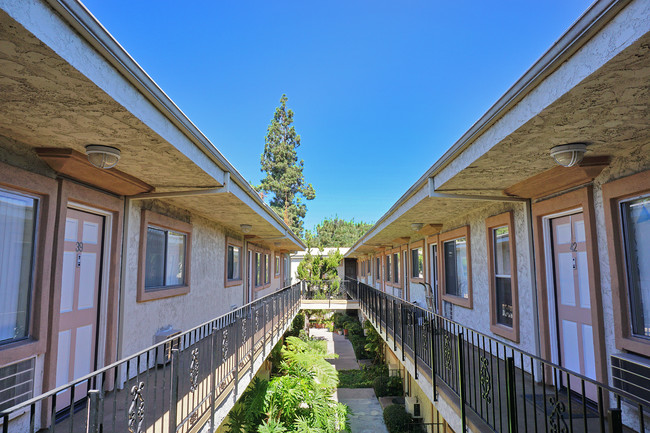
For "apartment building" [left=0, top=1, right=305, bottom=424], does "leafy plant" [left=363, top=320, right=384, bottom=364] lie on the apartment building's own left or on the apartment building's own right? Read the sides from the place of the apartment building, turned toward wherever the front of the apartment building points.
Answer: on the apartment building's own left

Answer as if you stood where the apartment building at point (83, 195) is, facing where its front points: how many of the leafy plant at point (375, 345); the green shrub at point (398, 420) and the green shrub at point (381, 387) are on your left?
3

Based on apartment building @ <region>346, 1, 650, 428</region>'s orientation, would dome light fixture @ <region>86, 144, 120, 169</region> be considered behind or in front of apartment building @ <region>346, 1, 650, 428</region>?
in front

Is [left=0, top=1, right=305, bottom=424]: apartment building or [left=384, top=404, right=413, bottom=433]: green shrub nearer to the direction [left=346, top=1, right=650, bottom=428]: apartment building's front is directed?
the apartment building

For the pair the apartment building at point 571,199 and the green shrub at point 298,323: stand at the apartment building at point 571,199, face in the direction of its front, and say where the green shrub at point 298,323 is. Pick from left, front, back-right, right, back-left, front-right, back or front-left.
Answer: right

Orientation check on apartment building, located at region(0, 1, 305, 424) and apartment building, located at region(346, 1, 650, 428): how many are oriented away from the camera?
0

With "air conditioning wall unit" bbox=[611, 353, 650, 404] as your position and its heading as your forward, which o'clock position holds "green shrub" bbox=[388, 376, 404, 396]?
The green shrub is roughly at 3 o'clock from the air conditioning wall unit.

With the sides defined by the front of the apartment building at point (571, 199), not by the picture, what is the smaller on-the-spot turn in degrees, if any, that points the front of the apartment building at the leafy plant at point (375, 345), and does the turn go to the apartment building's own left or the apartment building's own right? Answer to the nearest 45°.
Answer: approximately 90° to the apartment building's own right

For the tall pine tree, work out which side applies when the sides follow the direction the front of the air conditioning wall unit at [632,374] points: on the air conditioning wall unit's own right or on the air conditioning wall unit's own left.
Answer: on the air conditioning wall unit's own right

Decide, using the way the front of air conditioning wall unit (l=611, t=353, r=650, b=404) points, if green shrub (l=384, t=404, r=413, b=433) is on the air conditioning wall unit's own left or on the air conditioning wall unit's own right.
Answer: on the air conditioning wall unit's own right

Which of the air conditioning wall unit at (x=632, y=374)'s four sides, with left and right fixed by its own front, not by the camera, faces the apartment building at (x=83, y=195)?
front

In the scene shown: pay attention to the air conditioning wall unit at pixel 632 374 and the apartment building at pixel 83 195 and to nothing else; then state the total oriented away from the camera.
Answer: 0

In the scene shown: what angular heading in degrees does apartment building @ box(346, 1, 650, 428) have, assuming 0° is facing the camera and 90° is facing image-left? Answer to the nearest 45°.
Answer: approximately 45°

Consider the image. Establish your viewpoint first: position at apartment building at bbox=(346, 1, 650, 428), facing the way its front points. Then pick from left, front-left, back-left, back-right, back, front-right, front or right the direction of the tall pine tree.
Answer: right

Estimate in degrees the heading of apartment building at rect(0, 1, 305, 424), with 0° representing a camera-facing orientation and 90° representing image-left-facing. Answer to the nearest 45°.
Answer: approximately 315°
